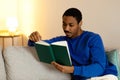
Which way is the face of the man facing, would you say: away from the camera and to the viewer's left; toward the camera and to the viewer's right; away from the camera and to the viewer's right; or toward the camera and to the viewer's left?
toward the camera and to the viewer's left

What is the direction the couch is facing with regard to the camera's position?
facing the viewer
